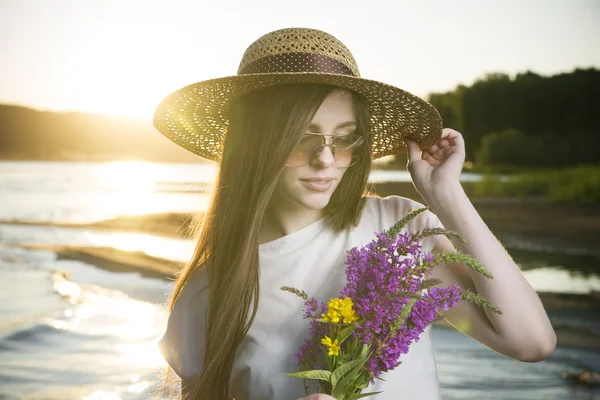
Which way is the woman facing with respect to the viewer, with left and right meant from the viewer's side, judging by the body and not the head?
facing the viewer and to the right of the viewer
